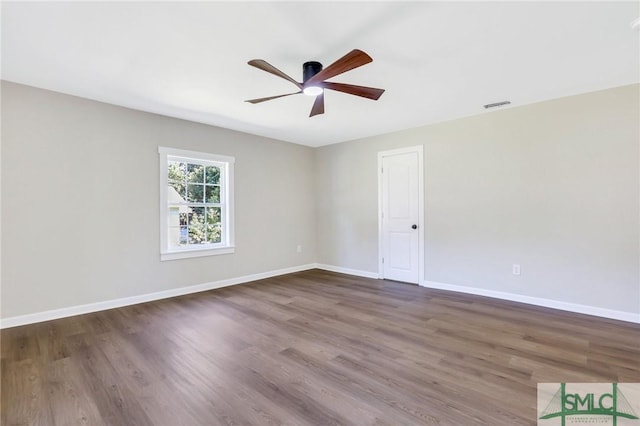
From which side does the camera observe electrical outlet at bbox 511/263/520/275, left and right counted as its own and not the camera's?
front

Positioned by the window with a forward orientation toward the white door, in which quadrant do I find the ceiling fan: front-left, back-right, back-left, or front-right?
front-right

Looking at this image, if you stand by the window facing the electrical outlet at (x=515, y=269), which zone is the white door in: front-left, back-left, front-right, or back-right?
front-left

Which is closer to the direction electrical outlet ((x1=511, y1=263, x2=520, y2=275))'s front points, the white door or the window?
the window

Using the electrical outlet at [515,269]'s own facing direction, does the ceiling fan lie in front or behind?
in front

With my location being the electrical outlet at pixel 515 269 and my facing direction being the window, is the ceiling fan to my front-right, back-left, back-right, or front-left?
front-left

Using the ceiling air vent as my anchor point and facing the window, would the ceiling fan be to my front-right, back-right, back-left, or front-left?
front-left

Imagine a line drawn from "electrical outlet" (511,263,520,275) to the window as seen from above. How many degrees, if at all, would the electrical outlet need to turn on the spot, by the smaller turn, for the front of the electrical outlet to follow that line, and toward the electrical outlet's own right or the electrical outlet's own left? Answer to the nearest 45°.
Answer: approximately 45° to the electrical outlet's own right

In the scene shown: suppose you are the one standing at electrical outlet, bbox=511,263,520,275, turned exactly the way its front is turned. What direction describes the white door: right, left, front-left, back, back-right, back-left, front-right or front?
right
